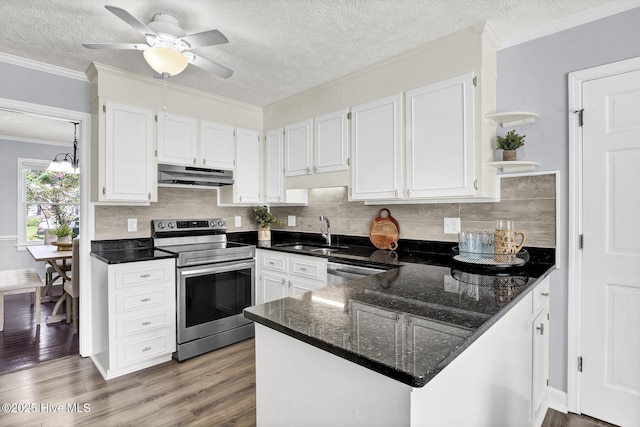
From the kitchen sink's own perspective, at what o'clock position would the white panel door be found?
The white panel door is roughly at 9 o'clock from the kitchen sink.

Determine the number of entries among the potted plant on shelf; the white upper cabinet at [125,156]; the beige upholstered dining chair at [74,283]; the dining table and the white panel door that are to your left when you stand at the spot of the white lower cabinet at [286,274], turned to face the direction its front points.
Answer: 2

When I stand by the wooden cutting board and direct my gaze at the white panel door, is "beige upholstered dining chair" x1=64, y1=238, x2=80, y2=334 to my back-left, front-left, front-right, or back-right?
back-right

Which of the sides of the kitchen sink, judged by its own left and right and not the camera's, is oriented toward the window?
right

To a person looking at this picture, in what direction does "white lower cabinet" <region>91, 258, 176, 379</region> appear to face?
facing the viewer and to the right of the viewer

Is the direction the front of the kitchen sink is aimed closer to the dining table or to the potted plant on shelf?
the dining table
